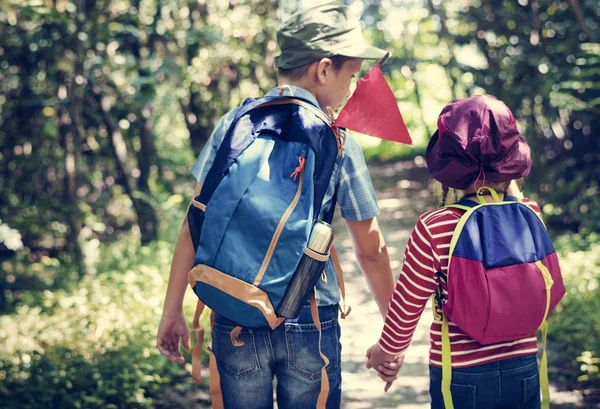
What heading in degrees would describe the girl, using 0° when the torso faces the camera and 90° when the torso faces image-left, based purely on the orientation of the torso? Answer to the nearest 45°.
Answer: approximately 180°

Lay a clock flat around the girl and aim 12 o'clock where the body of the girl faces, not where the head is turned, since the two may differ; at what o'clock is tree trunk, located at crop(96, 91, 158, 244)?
The tree trunk is roughly at 11 o'clock from the girl.

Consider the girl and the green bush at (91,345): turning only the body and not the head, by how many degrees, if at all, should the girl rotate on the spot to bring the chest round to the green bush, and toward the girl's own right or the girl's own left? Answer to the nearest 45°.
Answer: approximately 45° to the girl's own left

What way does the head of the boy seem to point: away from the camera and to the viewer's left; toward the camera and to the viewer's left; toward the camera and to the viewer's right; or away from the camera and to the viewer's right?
away from the camera and to the viewer's right

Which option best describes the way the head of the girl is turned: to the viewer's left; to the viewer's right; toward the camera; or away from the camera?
away from the camera
